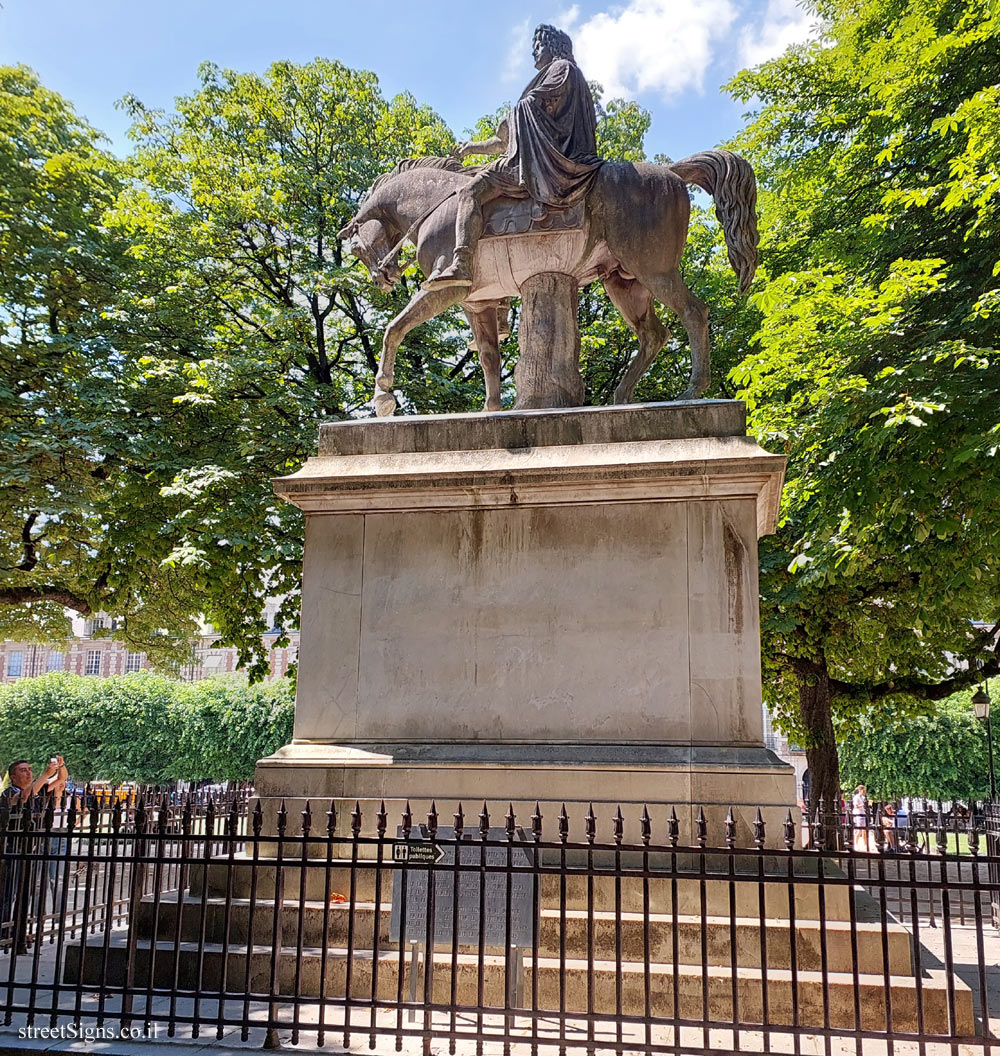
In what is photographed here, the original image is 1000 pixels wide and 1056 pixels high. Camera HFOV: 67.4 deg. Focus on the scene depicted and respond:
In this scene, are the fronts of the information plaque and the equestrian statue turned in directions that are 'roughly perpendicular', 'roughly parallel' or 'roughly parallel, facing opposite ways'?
roughly perpendicular

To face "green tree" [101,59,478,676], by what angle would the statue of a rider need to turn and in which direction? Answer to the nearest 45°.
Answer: approximately 45° to its right

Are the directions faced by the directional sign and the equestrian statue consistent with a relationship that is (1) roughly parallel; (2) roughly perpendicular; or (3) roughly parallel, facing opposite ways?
roughly perpendicular

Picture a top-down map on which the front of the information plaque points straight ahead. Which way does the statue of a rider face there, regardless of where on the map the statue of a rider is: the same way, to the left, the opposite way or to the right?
to the right

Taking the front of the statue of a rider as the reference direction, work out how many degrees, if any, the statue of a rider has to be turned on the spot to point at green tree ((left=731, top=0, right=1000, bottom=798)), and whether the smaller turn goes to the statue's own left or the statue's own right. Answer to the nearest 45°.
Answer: approximately 135° to the statue's own right

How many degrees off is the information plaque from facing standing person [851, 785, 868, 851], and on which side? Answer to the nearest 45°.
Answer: approximately 135° to its left

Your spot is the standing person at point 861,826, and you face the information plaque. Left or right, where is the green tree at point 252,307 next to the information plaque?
right

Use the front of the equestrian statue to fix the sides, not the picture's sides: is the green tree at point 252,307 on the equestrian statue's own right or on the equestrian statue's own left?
on the equestrian statue's own right

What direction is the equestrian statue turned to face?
to the viewer's left
